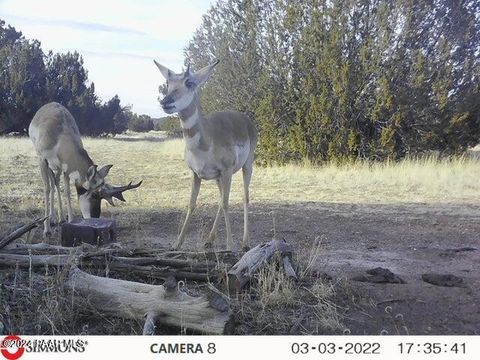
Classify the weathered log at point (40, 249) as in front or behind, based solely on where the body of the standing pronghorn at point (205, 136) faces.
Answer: in front

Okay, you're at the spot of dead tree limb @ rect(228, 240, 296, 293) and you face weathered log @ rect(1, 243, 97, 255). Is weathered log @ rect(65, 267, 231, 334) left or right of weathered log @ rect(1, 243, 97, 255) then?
left

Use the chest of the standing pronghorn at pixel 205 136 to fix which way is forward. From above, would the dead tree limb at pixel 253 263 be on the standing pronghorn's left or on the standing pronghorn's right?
on the standing pronghorn's left

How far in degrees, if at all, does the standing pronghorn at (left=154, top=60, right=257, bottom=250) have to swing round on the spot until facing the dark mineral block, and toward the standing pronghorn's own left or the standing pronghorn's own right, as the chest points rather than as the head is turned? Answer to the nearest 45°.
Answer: approximately 45° to the standing pronghorn's own right

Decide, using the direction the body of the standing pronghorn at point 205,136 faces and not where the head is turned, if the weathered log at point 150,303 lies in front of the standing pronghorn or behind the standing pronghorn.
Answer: in front

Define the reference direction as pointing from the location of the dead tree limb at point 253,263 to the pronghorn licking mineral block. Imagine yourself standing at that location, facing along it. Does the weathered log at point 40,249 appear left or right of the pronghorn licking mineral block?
left

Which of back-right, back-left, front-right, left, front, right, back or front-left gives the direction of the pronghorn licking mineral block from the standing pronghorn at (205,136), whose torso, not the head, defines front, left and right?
right

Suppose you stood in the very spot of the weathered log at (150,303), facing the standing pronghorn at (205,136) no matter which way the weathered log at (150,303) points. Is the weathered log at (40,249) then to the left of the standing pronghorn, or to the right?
left

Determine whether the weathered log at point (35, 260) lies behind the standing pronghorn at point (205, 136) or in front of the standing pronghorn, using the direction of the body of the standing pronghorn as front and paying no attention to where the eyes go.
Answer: in front

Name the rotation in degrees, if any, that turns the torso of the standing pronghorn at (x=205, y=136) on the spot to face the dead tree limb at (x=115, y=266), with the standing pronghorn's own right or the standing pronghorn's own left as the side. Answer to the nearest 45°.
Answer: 0° — it already faces it

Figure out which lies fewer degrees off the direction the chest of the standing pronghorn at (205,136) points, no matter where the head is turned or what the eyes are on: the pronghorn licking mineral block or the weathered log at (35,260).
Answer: the weathered log

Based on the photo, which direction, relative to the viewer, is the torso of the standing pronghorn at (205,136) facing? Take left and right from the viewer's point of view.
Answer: facing the viewer and to the left of the viewer
